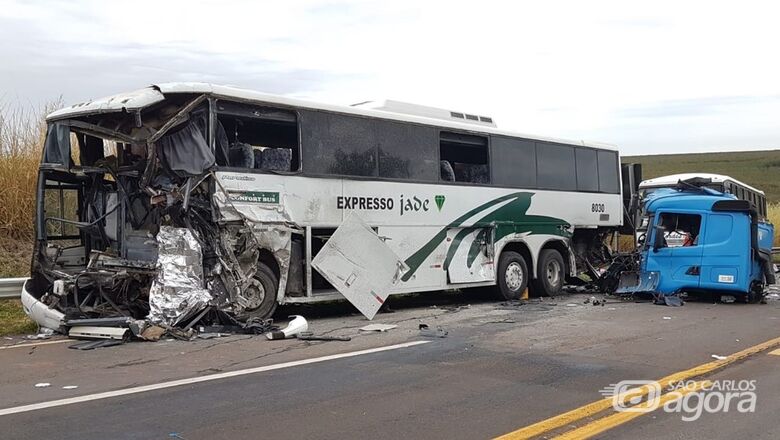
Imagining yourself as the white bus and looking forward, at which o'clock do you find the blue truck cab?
The blue truck cab is roughly at 7 o'clock from the white bus.

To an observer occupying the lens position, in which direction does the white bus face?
facing the viewer and to the left of the viewer

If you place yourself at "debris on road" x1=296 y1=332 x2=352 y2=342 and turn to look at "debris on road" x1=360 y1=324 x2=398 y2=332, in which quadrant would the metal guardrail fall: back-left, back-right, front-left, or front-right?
back-left

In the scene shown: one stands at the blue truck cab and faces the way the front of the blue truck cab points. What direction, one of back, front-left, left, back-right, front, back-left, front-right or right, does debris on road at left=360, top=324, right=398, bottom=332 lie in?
front-left

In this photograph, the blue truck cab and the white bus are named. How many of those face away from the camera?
0

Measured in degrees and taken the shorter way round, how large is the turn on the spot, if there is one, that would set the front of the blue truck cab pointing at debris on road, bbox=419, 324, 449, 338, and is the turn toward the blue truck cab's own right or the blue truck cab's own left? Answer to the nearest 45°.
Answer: approximately 45° to the blue truck cab's own left

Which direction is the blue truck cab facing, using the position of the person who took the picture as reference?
facing to the left of the viewer
